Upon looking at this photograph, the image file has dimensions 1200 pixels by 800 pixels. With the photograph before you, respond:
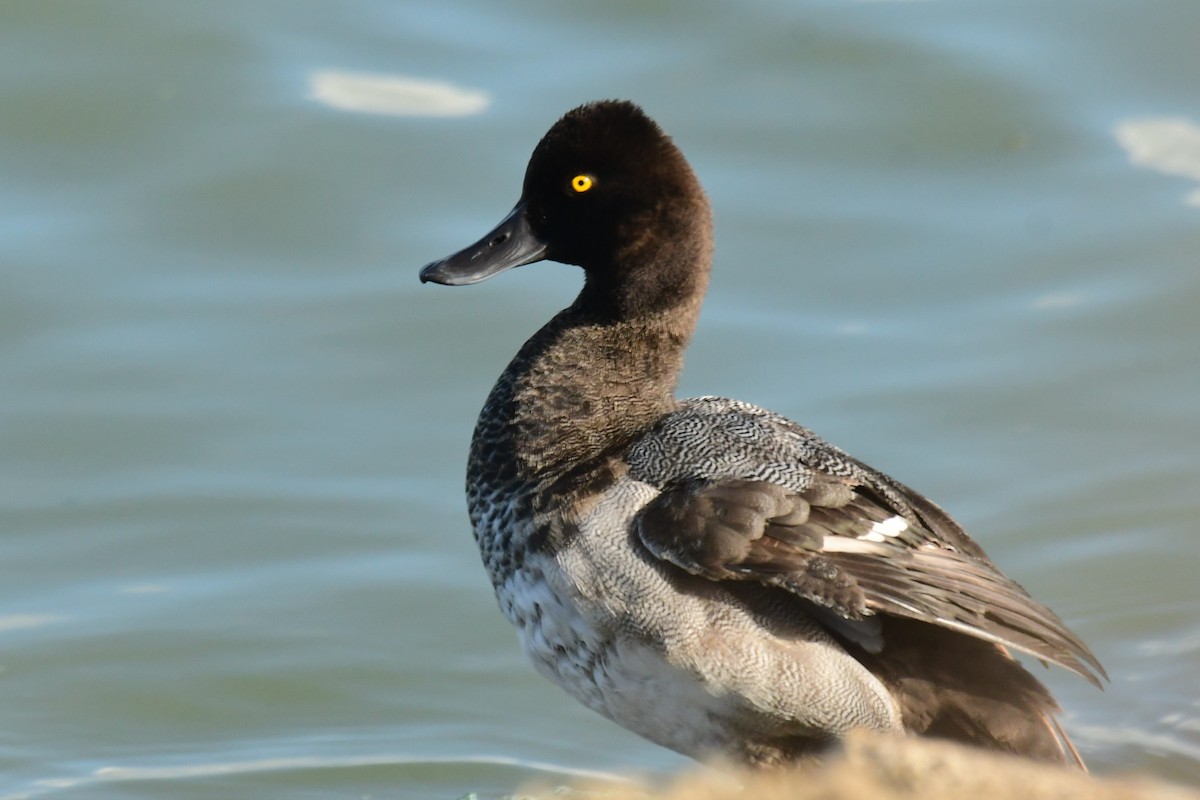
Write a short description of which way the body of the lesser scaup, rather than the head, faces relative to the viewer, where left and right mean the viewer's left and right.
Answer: facing to the left of the viewer
